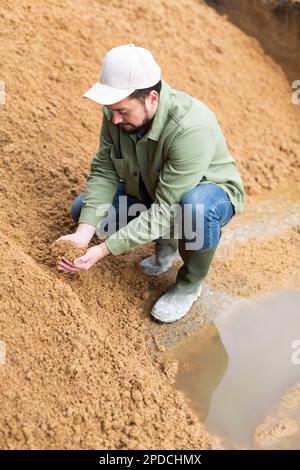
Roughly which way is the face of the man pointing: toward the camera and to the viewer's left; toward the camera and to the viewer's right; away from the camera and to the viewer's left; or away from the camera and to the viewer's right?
toward the camera and to the viewer's left

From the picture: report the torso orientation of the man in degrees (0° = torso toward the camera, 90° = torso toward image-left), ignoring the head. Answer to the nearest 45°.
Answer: approximately 45°
